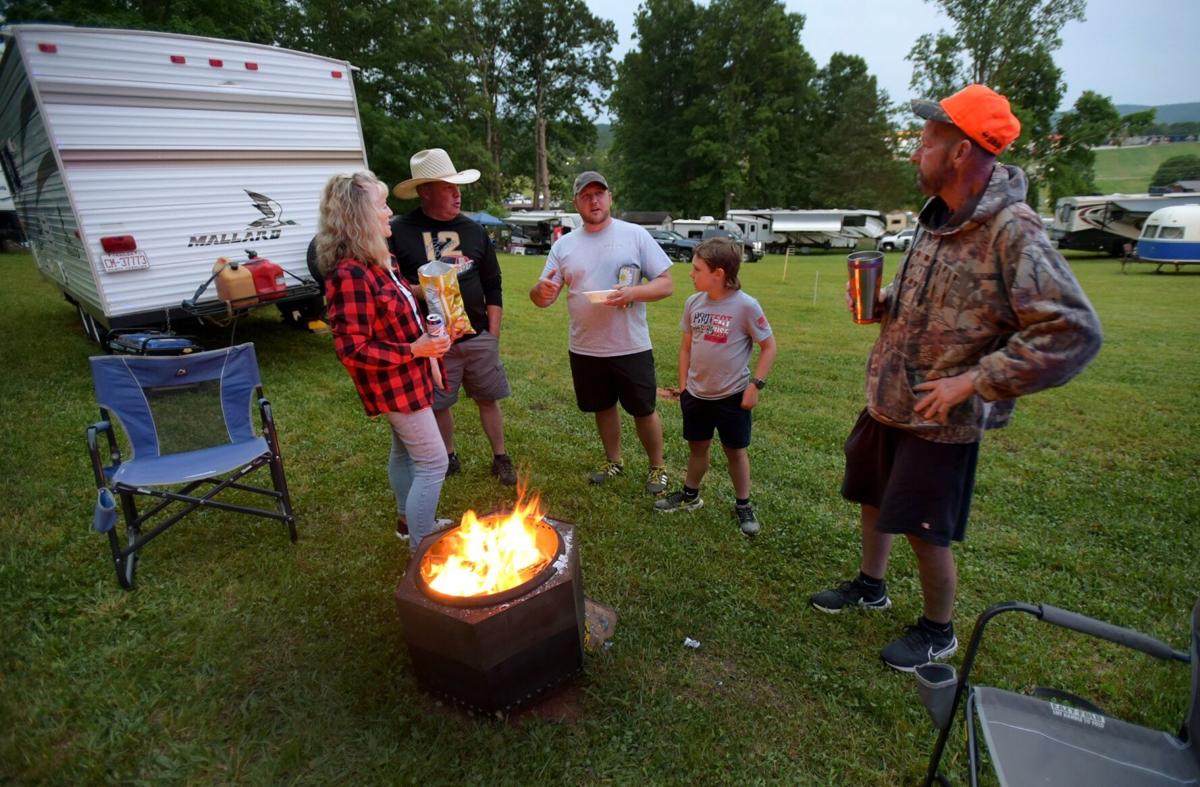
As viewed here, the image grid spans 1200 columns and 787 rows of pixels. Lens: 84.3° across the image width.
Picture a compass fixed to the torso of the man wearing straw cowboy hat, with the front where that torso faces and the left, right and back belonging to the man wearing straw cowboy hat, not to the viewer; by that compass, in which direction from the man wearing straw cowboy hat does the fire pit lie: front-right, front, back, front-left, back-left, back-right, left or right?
front

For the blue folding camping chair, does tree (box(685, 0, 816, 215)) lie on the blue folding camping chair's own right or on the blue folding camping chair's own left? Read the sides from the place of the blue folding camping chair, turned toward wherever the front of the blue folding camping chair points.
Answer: on the blue folding camping chair's own left

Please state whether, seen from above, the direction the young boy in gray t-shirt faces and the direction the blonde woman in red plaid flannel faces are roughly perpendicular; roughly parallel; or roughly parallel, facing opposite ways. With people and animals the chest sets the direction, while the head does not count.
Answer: roughly parallel, facing opposite ways

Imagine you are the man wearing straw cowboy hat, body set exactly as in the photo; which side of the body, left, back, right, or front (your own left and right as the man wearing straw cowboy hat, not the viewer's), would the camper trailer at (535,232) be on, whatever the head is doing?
back

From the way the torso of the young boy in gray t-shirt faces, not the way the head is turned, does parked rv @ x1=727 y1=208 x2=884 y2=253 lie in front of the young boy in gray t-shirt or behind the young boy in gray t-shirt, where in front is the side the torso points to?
behind

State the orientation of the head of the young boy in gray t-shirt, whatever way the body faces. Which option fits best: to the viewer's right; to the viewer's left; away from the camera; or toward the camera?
to the viewer's left

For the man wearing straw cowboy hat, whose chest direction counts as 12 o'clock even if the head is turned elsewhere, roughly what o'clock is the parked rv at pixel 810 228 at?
The parked rv is roughly at 7 o'clock from the man wearing straw cowboy hat.

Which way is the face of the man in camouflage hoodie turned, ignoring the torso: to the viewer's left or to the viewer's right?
to the viewer's left

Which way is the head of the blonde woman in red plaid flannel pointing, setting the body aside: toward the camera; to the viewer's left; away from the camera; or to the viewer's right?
to the viewer's right

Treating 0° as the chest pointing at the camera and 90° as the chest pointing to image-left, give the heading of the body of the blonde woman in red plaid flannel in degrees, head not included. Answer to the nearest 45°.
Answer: approximately 270°

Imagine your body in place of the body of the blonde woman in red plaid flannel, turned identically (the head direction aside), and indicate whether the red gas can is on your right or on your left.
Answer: on your left

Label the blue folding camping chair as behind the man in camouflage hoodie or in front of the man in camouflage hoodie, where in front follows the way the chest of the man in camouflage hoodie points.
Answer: in front

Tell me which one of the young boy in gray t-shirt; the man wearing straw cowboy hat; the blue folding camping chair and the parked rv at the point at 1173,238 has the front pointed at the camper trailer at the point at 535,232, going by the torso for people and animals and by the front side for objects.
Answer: the parked rv

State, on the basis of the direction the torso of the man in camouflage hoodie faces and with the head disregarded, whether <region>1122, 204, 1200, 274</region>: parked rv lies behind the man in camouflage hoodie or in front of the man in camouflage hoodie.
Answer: behind

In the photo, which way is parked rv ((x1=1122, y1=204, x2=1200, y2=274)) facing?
to the viewer's left
